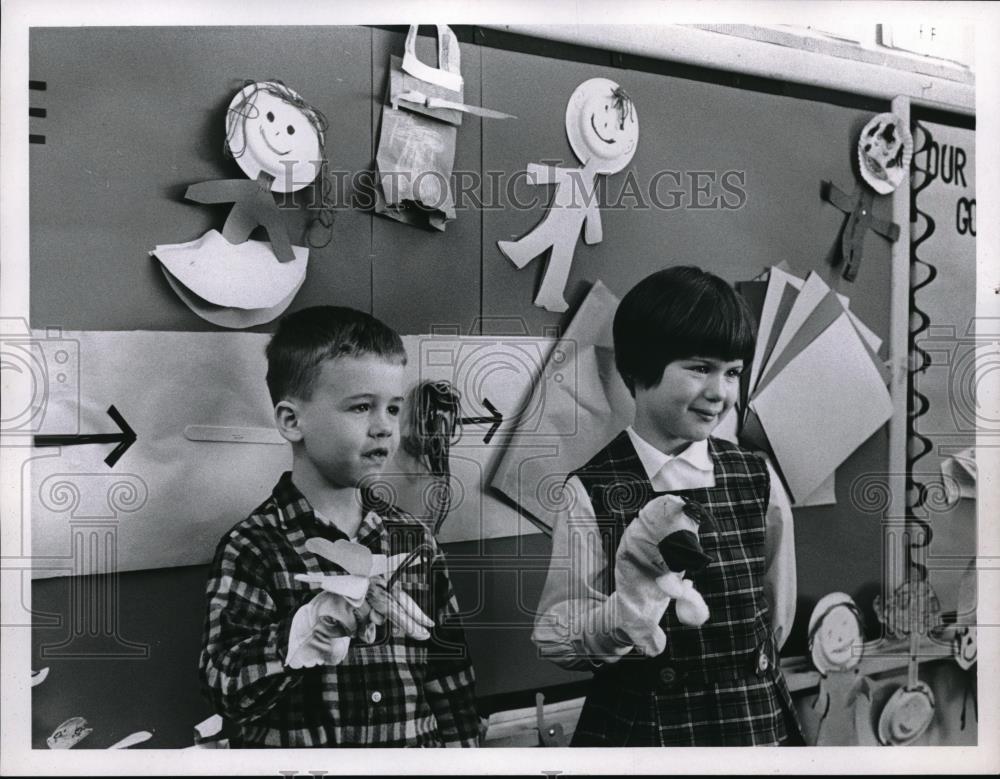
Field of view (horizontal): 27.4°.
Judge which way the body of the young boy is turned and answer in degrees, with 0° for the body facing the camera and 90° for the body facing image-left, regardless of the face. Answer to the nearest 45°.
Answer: approximately 315°
